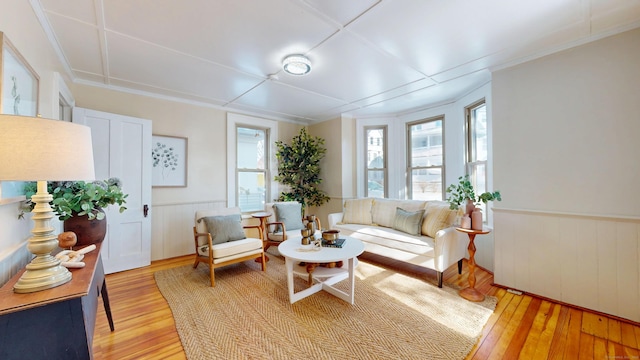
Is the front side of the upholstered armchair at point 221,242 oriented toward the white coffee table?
yes

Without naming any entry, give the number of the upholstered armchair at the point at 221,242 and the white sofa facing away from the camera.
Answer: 0

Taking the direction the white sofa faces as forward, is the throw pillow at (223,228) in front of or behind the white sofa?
in front

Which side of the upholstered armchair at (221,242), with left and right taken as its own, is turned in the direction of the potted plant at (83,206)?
right

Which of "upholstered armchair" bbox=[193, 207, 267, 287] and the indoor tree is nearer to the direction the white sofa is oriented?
the upholstered armchair

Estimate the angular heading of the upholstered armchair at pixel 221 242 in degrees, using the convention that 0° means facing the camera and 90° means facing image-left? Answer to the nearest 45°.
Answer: approximately 315°

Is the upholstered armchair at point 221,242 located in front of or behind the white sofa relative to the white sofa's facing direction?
in front

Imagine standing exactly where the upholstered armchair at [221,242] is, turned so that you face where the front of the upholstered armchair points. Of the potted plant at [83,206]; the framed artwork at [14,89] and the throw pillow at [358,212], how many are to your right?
2

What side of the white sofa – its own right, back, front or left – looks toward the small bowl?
front

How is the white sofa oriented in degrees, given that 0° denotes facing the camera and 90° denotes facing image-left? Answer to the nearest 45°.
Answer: approximately 45°

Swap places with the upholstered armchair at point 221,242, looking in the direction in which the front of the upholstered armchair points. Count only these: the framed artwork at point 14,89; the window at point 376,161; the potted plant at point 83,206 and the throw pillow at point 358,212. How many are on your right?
2
